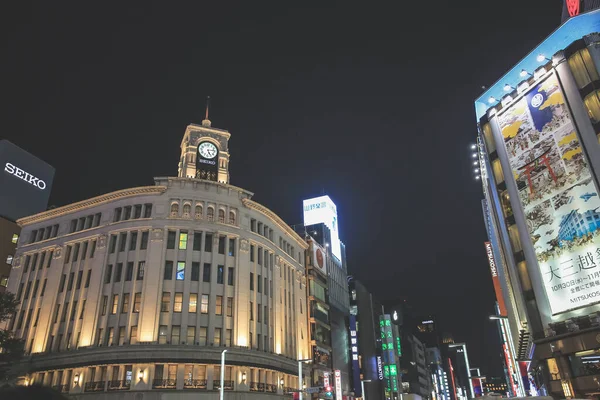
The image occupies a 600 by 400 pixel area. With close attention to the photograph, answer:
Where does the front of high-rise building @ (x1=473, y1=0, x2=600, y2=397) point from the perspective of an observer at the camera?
facing the viewer and to the left of the viewer
